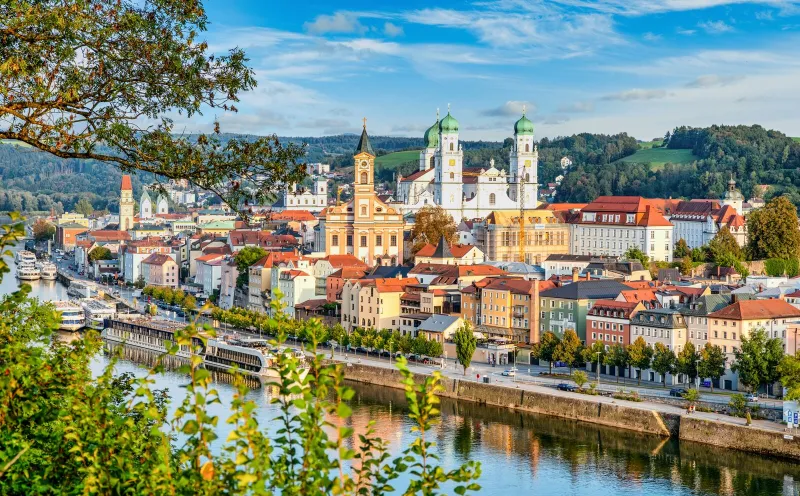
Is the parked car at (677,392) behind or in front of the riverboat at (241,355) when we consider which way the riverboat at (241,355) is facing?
in front

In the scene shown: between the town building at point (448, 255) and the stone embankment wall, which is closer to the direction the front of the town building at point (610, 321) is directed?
the stone embankment wall

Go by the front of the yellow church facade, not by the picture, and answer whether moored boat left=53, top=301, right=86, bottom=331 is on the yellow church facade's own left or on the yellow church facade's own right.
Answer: on the yellow church facade's own right

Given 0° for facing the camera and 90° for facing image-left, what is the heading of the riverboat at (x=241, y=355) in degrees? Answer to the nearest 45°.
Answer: approximately 315°

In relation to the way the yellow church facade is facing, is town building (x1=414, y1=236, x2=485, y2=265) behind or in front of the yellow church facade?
in front

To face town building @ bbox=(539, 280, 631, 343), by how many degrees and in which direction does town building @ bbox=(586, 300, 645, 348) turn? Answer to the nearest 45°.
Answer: approximately 135° to its right

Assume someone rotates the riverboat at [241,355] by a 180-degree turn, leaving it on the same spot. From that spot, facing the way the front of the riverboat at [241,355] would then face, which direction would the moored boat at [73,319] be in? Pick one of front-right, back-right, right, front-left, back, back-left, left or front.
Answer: front

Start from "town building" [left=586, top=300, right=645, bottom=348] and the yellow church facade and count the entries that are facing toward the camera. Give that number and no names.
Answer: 2

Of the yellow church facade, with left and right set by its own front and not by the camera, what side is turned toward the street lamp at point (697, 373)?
front

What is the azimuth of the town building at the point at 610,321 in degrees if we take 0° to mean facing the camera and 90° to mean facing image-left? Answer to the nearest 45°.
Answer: approximately 0°
